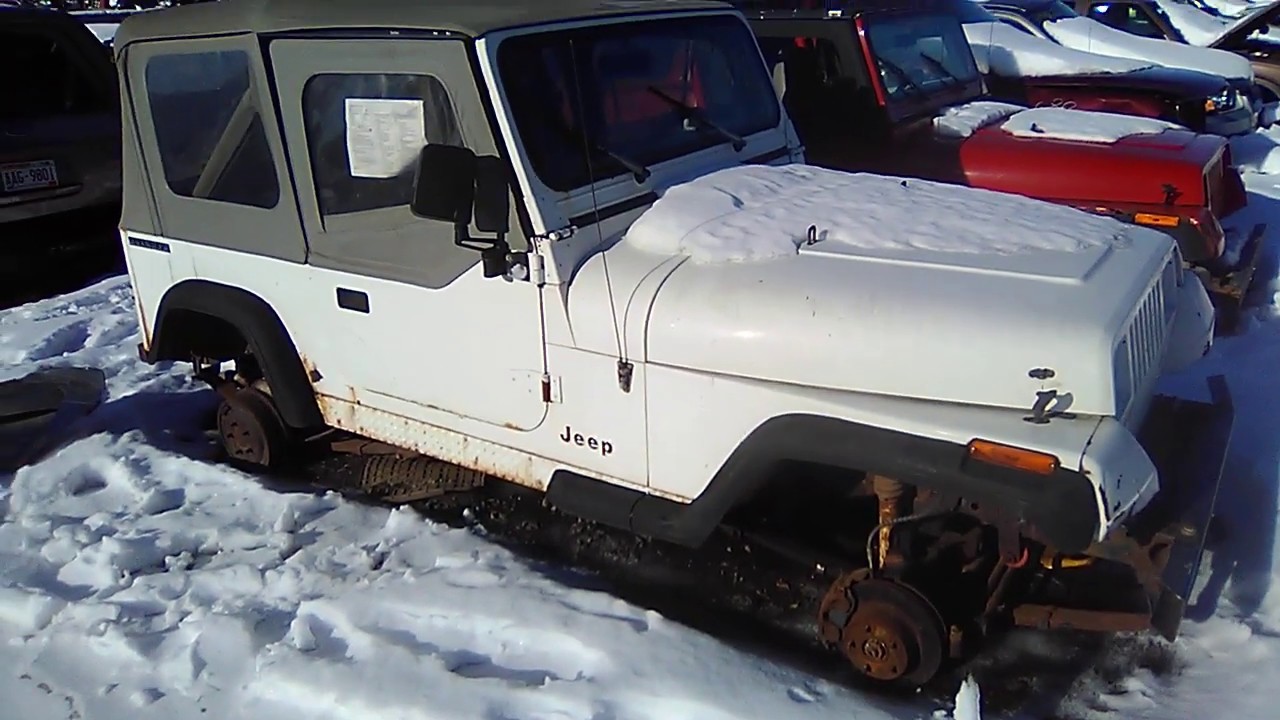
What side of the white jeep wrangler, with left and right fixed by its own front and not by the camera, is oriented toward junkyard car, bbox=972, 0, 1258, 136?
left

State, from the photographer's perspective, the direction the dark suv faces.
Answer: facing away from the viewer and to the left of the viewer

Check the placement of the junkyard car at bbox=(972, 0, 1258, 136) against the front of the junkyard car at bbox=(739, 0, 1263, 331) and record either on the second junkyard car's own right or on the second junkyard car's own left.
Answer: on the second junkyard car's own left

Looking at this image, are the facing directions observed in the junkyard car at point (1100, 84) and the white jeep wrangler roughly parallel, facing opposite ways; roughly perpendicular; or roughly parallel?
roughly parallel

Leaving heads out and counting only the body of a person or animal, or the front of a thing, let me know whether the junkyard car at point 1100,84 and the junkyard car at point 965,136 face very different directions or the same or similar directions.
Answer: same or similar directions

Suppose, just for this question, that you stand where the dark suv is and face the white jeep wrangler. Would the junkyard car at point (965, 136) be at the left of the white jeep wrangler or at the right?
left

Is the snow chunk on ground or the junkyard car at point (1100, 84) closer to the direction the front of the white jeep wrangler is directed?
the snow chunk on ground

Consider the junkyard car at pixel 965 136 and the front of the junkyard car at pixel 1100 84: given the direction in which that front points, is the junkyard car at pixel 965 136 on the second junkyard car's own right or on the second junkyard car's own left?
on the second junkyard car's own right

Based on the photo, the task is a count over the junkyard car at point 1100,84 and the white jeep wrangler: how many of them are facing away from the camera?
0

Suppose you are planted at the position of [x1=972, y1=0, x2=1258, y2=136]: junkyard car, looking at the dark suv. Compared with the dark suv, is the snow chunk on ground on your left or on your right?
left

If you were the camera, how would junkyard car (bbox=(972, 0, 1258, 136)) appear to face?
facing the viewer and to the right of the viewer

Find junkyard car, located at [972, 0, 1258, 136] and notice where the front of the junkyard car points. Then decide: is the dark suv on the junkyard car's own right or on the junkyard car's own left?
on the junkyard car's own right

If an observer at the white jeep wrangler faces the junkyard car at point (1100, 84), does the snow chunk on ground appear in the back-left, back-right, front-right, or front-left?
back-right
